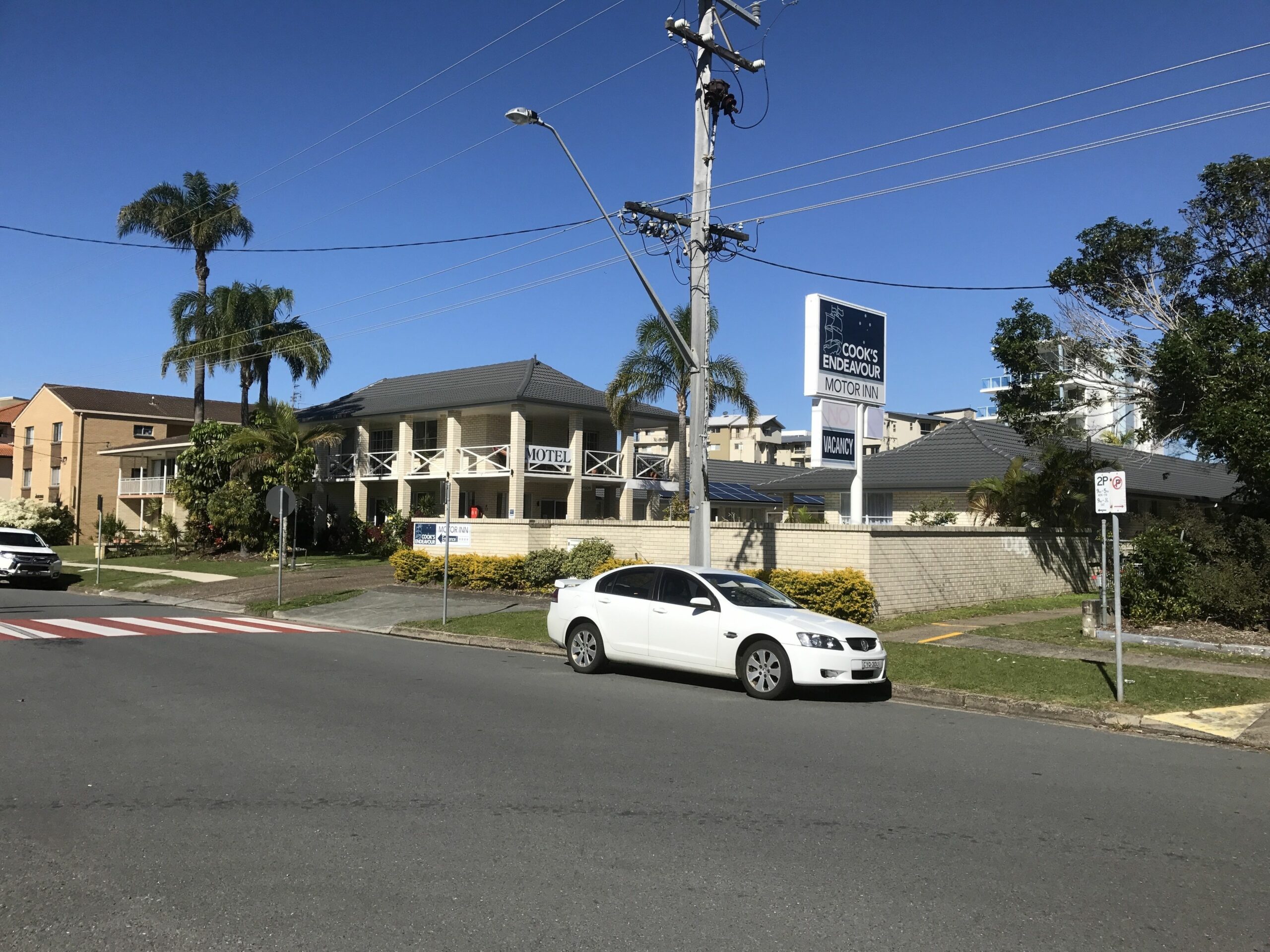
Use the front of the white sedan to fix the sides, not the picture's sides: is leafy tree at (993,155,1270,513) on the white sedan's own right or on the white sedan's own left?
on the white sedan's own left

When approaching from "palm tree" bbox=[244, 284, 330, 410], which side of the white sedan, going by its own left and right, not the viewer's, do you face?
back

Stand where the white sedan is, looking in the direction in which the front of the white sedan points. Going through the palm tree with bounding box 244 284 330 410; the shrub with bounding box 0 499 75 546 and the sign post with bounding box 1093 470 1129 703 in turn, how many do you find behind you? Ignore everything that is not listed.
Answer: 2

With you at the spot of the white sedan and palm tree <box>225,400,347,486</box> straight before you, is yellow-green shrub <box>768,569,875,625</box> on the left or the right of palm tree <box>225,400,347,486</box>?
right

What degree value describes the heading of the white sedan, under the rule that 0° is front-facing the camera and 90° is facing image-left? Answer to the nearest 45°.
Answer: approximately 315°

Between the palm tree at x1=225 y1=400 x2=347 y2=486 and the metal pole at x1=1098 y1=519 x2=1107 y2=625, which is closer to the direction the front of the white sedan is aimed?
the metal pole

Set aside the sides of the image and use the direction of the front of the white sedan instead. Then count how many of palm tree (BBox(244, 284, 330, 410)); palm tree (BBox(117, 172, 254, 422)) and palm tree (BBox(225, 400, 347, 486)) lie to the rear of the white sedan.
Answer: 3

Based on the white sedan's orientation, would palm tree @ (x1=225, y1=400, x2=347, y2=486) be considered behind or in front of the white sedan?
behind

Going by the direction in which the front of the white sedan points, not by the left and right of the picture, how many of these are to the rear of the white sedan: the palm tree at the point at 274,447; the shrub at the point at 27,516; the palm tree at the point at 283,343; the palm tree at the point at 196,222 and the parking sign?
4

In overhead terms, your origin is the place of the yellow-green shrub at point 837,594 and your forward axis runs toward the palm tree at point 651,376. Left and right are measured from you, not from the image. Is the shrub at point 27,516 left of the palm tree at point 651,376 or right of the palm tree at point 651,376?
left

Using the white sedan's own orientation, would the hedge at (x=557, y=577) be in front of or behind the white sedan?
behind

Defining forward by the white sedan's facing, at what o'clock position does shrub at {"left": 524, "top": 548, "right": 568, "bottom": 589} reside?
The shrub is roughly at 7 o'clock from the white sedan.

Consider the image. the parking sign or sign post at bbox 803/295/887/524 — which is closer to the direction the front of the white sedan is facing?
the parking sign

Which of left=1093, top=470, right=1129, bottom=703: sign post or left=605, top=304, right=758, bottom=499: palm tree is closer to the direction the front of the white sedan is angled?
the sign post

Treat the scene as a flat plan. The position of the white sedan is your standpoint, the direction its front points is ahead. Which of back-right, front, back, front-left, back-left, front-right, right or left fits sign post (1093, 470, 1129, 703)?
front-left
